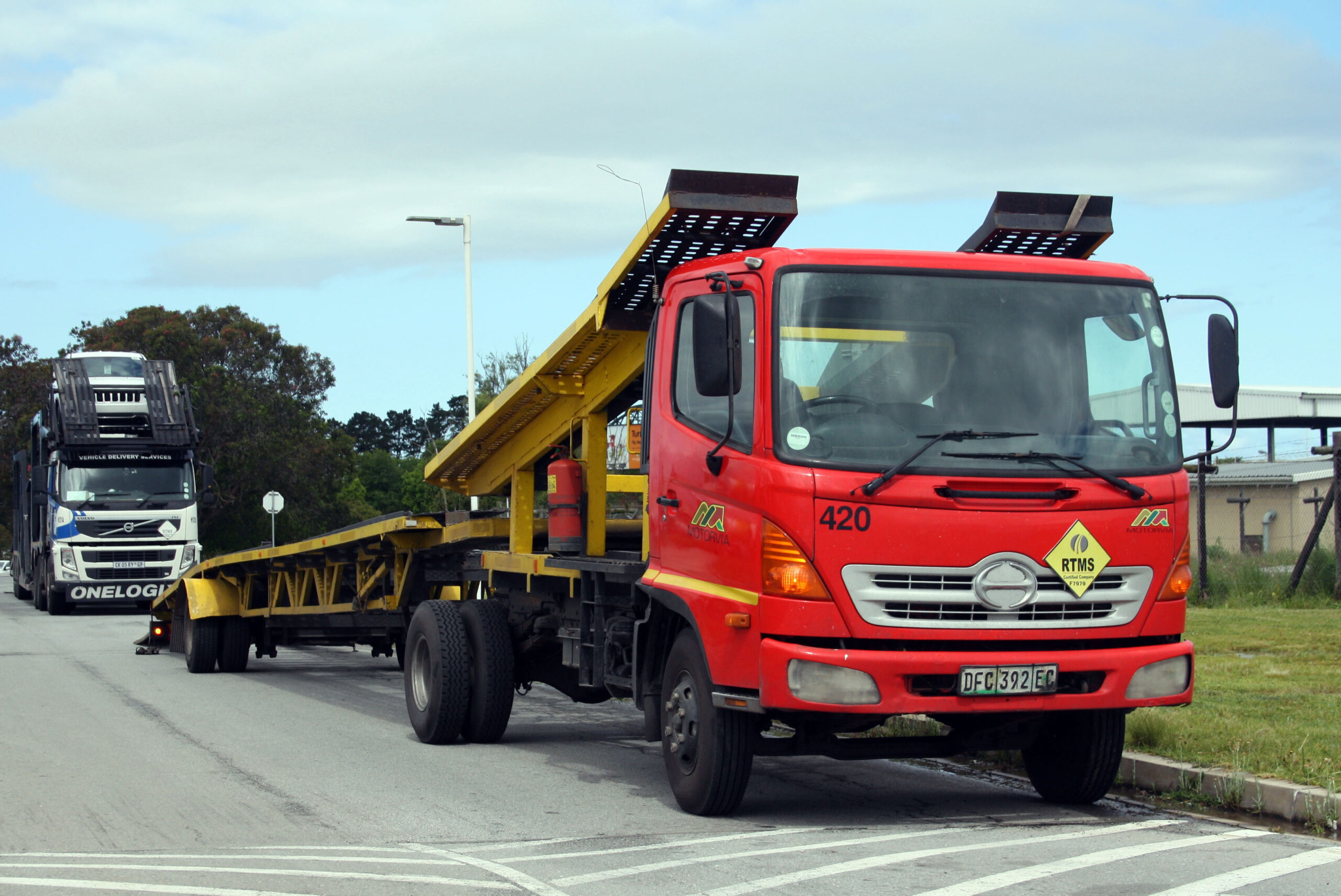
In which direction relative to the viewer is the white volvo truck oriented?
toward the camera

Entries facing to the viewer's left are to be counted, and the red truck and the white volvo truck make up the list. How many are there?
0

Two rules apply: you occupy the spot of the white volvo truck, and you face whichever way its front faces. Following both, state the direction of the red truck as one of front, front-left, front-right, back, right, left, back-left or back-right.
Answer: front

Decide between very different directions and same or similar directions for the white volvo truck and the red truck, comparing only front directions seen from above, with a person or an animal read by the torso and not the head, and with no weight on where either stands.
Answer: same or similar directions

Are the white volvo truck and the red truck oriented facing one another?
no

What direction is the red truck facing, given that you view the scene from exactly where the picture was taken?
facing the viewer and to the right of the viewer

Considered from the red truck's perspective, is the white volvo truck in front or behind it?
behind

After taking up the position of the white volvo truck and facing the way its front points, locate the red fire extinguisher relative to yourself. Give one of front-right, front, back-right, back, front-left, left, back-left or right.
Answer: front
